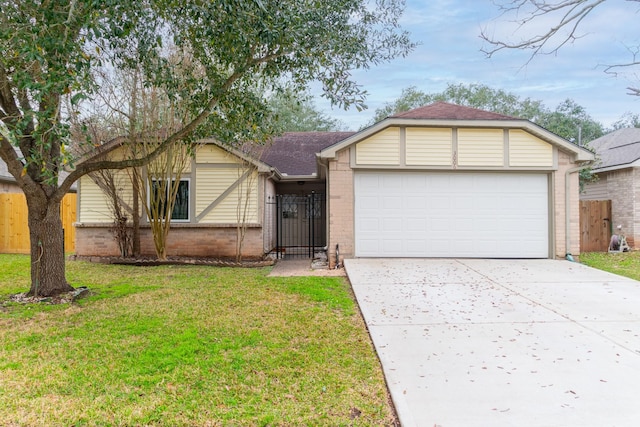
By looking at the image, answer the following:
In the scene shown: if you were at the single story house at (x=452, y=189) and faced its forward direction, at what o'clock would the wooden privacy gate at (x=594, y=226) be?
The wooden privacy gate is roughly at 8 o'clock from the single story house.

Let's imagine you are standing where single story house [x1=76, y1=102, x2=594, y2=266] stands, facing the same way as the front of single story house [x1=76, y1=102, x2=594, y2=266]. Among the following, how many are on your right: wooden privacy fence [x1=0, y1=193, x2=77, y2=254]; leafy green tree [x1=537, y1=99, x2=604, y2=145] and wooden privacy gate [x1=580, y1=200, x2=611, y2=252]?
1

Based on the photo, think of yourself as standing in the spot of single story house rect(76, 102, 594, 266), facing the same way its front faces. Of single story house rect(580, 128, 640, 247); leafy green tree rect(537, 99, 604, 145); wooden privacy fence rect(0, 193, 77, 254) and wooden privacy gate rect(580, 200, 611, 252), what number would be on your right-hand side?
1

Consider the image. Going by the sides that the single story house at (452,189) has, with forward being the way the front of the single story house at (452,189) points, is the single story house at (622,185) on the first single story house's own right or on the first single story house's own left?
on the first single story house's own left

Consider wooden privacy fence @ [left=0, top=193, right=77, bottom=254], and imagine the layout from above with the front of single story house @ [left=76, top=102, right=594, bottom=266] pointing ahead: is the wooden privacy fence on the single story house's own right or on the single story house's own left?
on the single story house's own right

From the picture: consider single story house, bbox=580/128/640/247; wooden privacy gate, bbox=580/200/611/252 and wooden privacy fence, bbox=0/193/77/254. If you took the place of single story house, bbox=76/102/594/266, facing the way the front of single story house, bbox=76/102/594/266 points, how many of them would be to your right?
1

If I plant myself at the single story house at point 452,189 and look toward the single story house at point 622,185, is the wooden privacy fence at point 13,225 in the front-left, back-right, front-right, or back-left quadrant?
back-left

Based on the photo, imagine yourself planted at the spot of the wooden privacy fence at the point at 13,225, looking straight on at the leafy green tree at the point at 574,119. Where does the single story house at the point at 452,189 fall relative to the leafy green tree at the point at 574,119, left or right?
right

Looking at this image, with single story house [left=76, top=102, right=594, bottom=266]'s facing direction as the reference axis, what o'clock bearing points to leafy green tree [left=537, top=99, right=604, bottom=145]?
The leafy green tree is roughly at 7 o'clock from the single story house.

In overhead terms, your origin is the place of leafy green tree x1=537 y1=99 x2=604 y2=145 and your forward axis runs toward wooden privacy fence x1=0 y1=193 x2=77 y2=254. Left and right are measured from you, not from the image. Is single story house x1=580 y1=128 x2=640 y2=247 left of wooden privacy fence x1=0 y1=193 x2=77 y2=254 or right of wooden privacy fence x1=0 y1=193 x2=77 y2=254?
left

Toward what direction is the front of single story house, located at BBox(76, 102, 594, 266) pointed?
toward the camera
